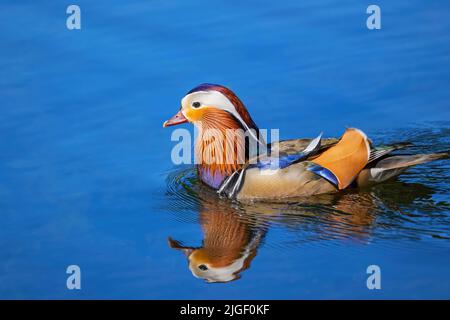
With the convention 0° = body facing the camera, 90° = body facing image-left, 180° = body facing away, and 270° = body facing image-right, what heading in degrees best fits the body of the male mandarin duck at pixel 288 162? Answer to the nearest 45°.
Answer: approximately 90°
